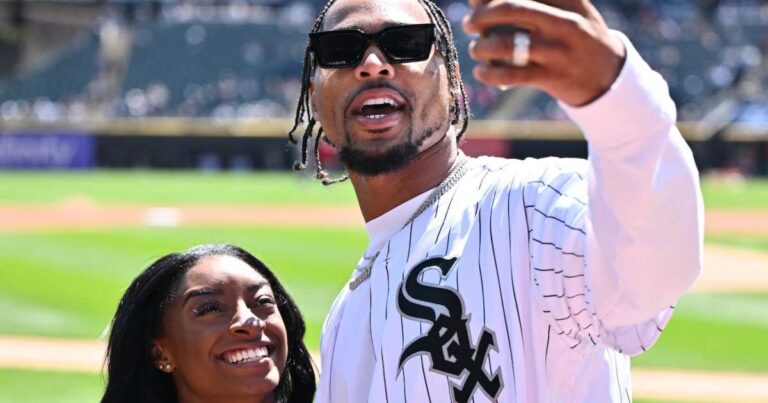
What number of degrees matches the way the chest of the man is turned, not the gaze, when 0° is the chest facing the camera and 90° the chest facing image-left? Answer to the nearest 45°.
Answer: approximately 45°

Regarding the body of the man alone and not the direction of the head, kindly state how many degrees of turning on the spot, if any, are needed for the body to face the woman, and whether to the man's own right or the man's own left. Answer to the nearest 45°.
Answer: approximately 90° to the man's own right
